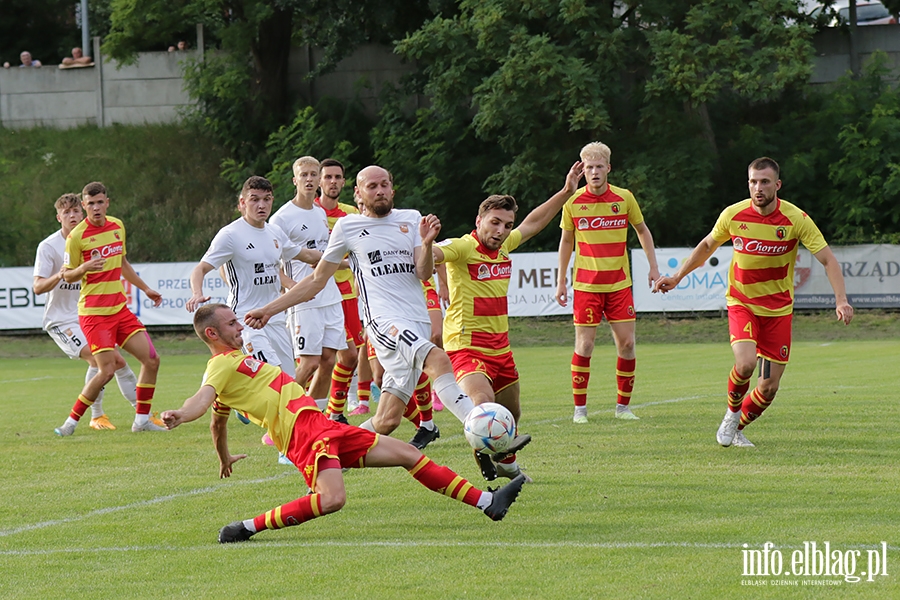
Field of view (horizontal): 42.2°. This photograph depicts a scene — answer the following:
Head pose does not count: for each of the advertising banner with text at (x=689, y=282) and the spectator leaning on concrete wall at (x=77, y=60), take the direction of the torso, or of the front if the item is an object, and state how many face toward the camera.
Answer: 2

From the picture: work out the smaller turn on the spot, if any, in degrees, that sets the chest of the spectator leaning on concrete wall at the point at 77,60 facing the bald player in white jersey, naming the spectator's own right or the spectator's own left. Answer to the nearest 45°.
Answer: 0° — they already face them

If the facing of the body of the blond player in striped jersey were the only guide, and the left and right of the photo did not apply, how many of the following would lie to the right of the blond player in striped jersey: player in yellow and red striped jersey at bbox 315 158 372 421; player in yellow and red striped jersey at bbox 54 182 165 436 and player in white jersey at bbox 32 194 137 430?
3

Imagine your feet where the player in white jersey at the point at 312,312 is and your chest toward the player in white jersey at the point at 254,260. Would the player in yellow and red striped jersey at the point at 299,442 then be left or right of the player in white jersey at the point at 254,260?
left

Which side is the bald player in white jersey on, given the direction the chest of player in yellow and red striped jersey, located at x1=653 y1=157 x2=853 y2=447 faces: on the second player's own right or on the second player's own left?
on the second player's own right

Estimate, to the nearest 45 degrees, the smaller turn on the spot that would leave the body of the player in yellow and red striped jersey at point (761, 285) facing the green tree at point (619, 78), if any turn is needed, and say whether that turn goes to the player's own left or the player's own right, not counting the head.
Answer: approximately 180°

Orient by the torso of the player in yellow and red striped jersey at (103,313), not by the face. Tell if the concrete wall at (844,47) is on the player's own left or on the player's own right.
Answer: on the player's own left

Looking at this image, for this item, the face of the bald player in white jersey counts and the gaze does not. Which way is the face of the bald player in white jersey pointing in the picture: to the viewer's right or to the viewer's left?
to the viewer's right

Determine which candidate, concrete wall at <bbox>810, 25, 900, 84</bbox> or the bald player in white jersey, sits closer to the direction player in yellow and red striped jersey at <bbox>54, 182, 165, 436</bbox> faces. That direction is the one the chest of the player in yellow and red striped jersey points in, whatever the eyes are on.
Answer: the bald player in white jersey
